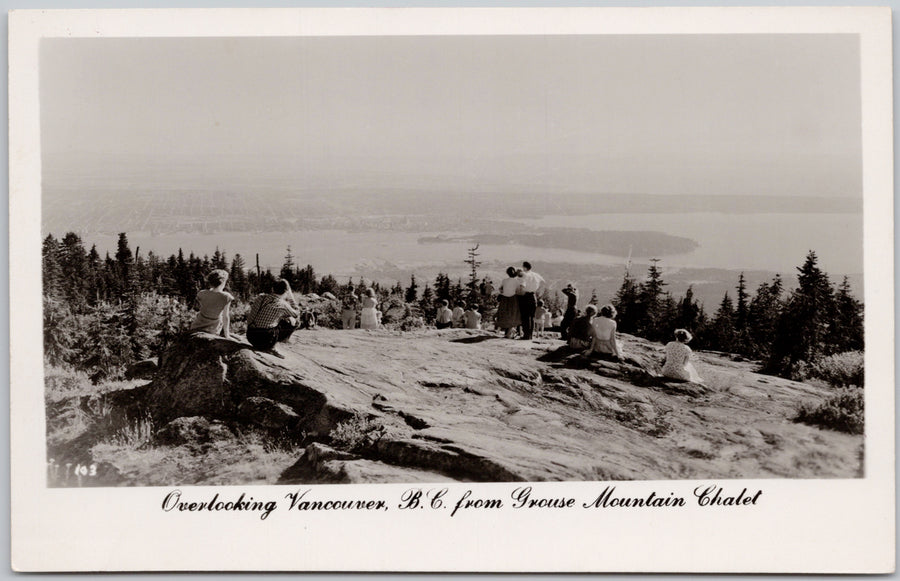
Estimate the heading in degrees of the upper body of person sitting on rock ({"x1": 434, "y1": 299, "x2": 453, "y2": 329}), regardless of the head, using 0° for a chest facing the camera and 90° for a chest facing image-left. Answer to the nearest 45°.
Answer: approximately 180°
